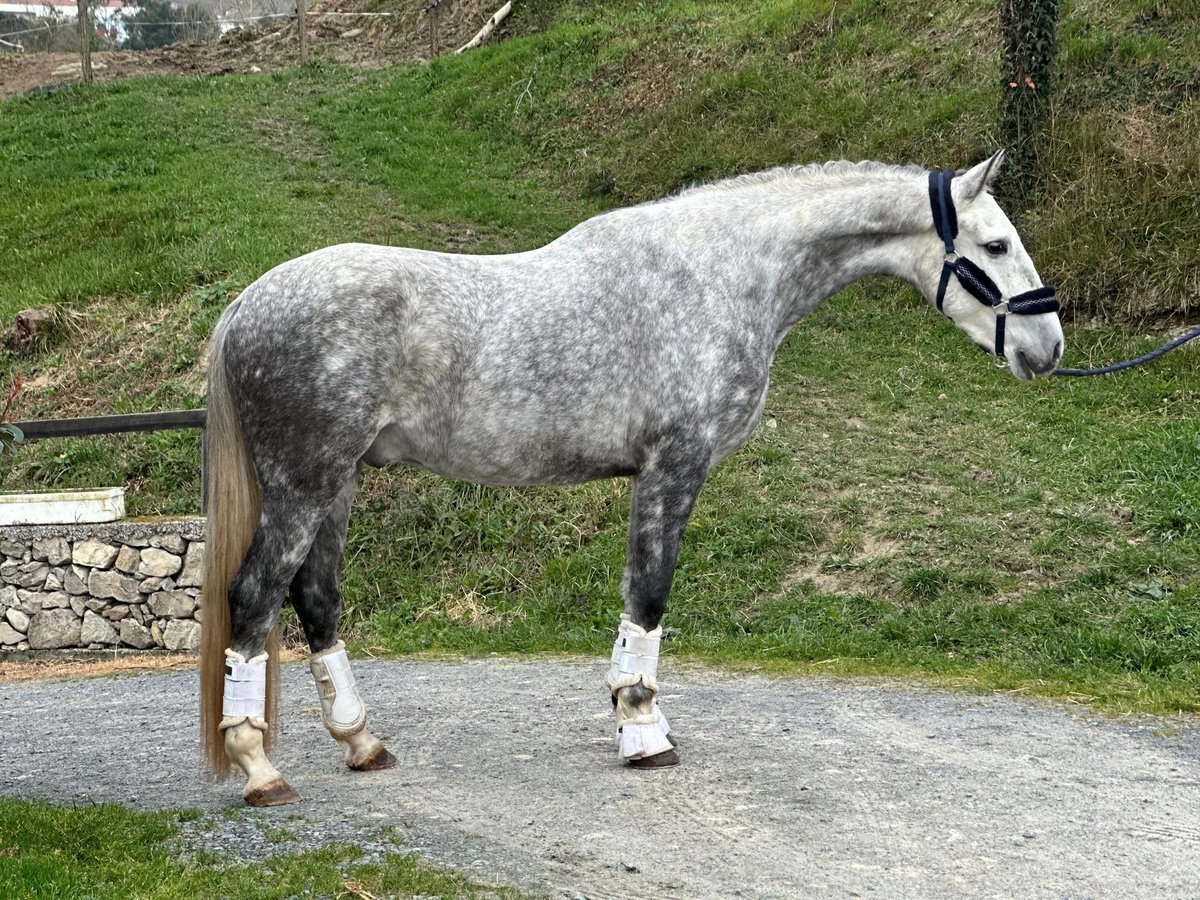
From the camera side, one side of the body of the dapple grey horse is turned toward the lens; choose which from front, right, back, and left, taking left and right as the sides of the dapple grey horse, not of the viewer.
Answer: right

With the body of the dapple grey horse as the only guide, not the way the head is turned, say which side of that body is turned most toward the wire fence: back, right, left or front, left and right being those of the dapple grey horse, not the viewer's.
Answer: left

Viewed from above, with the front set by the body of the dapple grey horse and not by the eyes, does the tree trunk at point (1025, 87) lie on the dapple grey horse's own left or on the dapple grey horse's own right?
on the dapple grey horse's own left

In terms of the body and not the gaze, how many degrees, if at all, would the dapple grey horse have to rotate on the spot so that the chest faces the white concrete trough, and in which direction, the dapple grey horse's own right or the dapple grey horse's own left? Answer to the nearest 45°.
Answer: approximately 135° to the dapple grey horse's own left

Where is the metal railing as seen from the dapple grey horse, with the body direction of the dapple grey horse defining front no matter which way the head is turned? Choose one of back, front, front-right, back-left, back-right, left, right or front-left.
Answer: back-left

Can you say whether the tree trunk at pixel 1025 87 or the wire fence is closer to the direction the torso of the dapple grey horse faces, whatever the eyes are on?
the tree trunk

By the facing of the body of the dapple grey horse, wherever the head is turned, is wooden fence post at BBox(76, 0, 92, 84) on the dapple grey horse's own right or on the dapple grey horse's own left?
on the dapple grey horse's own left

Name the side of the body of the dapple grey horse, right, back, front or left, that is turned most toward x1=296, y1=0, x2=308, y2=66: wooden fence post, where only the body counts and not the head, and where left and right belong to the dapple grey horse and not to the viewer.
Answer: left
